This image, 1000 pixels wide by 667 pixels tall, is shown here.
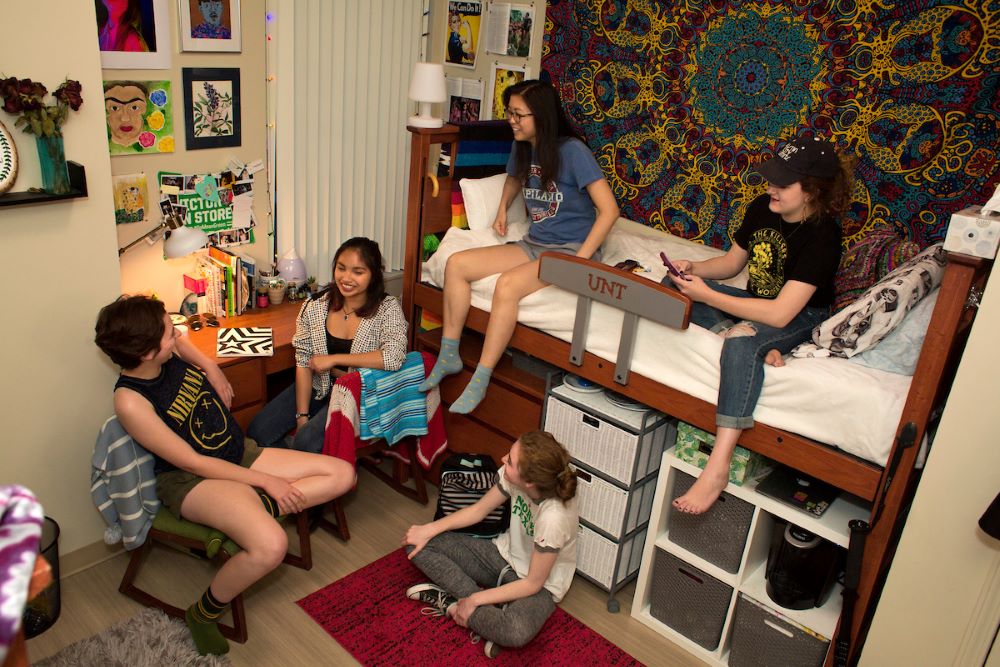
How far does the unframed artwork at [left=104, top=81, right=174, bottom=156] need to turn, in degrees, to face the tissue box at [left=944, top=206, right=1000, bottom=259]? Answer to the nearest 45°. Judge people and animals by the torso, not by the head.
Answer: approximately 45° to its left

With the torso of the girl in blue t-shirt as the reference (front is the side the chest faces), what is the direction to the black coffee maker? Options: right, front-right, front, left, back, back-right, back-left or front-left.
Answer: left

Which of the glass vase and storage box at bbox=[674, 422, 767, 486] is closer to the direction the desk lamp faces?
the storage box

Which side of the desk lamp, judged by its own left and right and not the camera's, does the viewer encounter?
right
